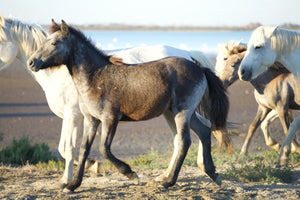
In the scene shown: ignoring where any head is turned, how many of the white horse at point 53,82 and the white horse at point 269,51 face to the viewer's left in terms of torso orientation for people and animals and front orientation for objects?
2

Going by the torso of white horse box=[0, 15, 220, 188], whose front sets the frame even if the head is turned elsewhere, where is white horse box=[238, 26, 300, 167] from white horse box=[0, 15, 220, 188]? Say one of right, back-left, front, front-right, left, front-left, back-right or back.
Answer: back

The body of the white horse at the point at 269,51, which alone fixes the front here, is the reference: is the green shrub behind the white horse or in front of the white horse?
in front

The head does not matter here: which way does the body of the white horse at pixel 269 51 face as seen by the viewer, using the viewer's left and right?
facing to the left of the viewer

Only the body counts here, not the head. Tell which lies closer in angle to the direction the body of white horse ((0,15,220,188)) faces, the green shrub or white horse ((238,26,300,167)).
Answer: the green shrub

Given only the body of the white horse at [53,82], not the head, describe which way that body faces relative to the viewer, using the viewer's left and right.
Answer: facing to the left of the viewer

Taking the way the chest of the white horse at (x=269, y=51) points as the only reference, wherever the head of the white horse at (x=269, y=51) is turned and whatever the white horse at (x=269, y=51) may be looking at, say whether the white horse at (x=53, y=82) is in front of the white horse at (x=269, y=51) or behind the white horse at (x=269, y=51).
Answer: in front
